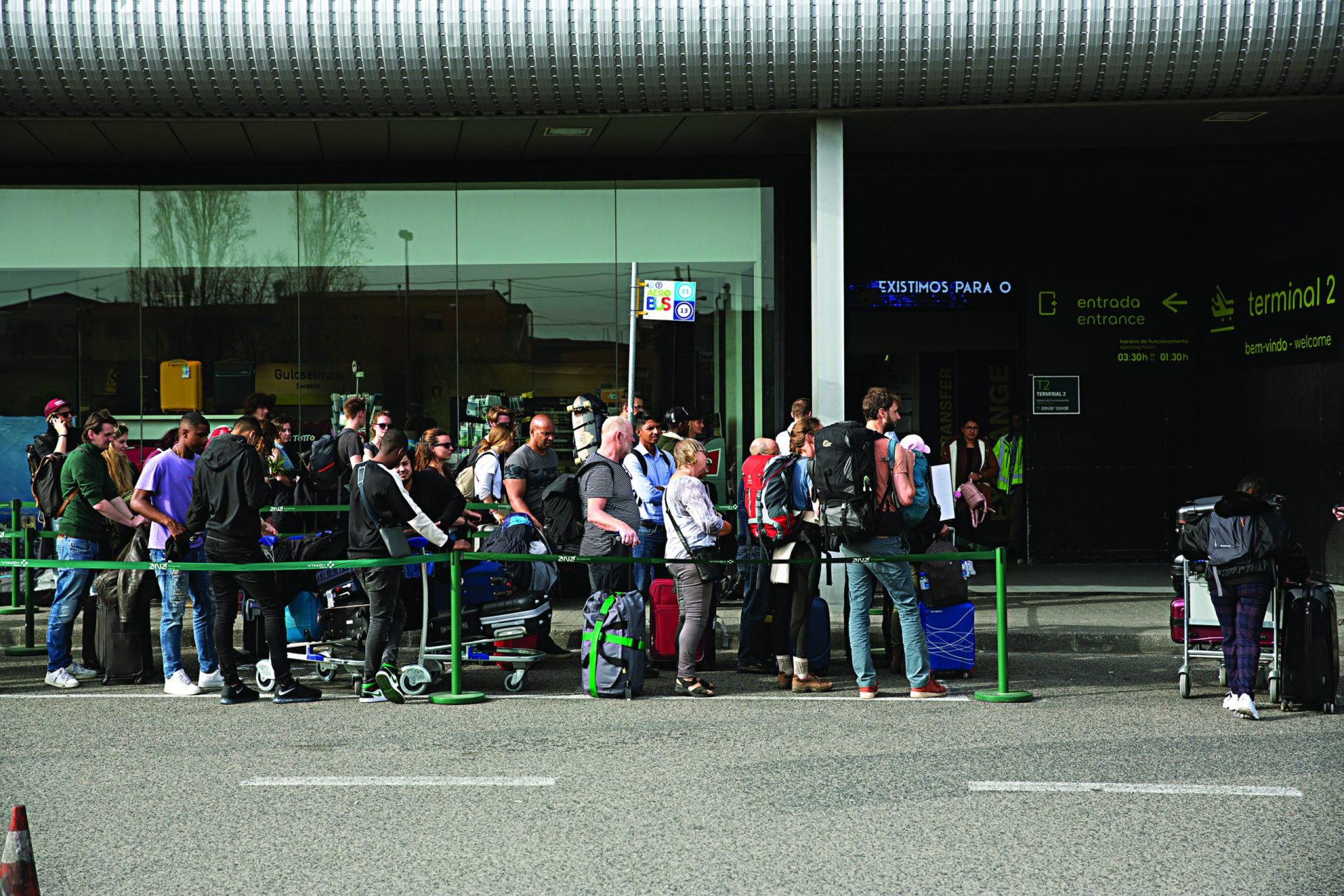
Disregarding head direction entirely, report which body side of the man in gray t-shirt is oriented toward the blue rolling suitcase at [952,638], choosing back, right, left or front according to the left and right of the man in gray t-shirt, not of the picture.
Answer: front

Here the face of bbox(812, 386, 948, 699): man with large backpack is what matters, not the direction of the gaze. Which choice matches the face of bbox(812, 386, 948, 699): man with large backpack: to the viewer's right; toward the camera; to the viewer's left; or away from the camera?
to the viewer's right

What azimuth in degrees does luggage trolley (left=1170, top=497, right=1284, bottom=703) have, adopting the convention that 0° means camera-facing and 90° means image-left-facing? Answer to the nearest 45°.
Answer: approximately 180°

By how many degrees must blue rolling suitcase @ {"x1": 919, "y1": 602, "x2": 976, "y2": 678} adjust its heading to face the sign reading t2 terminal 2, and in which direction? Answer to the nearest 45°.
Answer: approximately 180°

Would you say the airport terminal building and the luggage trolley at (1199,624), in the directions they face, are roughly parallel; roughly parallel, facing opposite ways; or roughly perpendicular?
roughly parallel, facing opposite ways

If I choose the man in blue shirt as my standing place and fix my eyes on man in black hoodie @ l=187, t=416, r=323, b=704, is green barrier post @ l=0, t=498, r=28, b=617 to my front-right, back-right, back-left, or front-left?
front-right

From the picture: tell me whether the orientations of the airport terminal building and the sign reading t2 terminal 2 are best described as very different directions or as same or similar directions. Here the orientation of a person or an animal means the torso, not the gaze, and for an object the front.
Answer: same or similar directions

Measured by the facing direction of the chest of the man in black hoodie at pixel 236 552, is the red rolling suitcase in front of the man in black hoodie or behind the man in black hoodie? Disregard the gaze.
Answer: in front

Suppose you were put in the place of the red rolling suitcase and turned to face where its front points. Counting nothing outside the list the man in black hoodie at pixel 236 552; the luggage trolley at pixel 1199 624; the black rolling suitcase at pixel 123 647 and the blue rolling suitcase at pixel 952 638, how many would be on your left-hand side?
2

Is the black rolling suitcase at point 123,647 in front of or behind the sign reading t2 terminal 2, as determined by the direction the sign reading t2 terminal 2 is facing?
in front

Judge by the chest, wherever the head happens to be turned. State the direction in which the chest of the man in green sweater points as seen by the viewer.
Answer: to the viewer's right

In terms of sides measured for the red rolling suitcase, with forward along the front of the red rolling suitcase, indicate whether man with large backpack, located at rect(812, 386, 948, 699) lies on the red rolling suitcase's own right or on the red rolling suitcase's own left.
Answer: on the red rolling suitcase's own left

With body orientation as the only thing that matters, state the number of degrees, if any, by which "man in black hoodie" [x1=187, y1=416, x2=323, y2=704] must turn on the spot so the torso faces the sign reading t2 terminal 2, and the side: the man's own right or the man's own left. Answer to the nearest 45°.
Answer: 0° — they already face it

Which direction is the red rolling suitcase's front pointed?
toward the camera

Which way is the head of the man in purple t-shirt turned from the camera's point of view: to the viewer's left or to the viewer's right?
to the viewer's right

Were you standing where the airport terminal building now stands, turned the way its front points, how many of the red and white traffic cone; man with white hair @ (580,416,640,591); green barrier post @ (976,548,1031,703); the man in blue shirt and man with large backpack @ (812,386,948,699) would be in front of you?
5

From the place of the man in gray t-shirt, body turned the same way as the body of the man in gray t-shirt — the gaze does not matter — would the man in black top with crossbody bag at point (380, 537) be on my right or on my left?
on my right

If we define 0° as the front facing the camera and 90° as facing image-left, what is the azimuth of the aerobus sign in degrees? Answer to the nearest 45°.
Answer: approximately 0°
